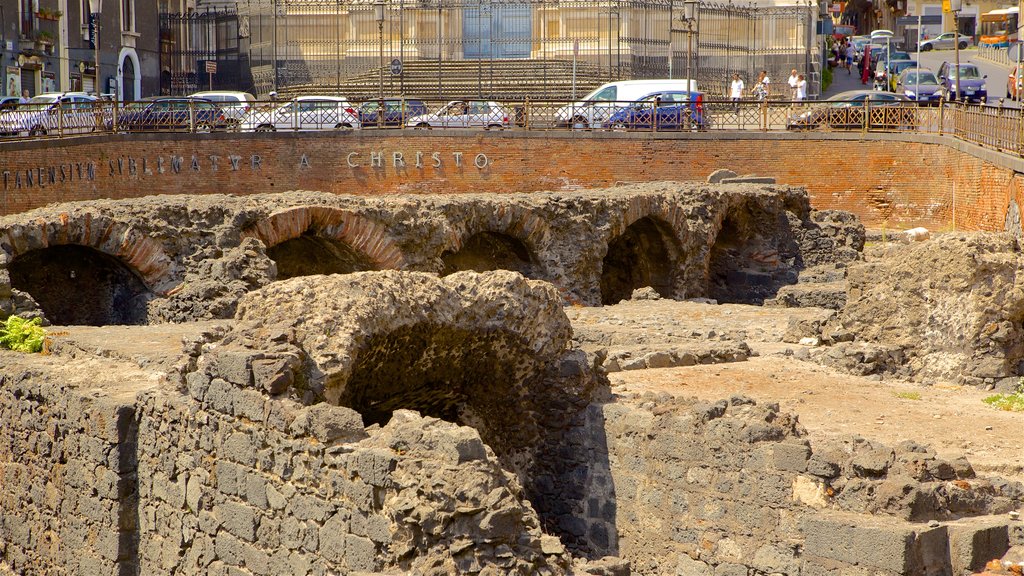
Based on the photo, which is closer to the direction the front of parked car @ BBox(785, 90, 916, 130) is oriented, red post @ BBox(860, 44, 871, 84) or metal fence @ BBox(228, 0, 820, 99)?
the metal fence

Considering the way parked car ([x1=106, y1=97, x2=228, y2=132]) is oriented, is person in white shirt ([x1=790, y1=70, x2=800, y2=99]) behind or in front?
behind

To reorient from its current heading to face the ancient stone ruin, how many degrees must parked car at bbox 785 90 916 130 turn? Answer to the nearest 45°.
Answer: approximately 90° to its left

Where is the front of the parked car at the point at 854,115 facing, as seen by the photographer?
facing to the left of the viewer

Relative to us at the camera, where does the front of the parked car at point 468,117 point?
facing to the left of the viewer

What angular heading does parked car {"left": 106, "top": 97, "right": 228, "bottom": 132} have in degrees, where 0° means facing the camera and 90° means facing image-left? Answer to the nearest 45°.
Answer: approximately 90°

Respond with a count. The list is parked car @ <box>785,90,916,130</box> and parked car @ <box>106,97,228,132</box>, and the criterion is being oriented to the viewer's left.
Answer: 2
